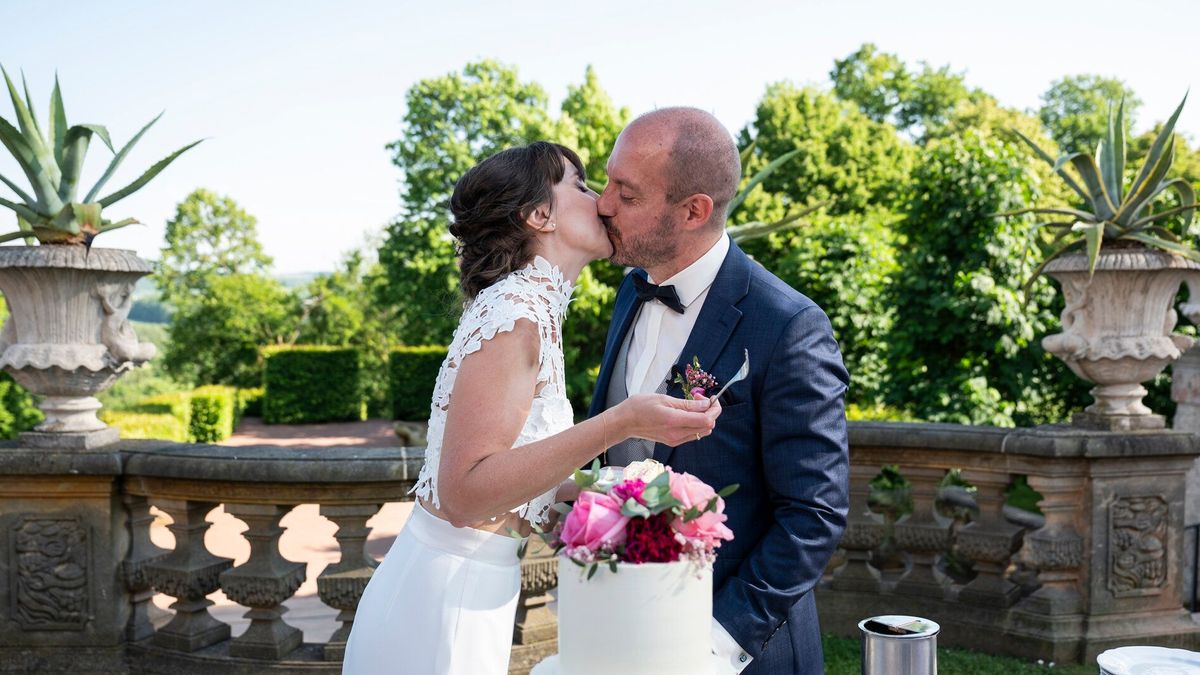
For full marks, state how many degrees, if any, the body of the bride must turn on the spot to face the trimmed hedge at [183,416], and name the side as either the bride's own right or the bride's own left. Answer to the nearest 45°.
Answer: approximately 90° to the bride's own left

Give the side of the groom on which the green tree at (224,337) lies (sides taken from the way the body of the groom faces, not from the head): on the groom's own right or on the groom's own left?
on the groom's own right

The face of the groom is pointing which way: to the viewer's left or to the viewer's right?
to the viewer's left

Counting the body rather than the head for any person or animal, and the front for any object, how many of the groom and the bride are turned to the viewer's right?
1

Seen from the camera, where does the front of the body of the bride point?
to the viewer's right

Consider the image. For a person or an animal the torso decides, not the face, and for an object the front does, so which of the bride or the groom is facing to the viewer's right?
the bride

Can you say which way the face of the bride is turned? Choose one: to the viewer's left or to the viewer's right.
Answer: to the viewer's right

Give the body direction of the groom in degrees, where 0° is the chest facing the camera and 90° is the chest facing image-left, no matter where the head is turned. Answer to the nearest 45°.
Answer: approximately 45°

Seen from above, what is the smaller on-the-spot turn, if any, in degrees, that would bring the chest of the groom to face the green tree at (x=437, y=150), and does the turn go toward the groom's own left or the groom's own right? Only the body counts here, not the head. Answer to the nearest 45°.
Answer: approximately 135° to the groom's own right

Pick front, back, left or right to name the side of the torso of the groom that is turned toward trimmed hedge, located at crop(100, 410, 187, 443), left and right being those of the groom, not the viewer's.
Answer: right

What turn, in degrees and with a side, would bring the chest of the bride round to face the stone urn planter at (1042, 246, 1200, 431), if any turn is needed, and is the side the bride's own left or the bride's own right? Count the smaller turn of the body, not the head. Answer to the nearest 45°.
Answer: approximately 45° to the bride's own left

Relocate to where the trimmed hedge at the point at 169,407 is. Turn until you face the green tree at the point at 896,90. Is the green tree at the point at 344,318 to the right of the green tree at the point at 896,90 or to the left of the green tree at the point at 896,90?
left
